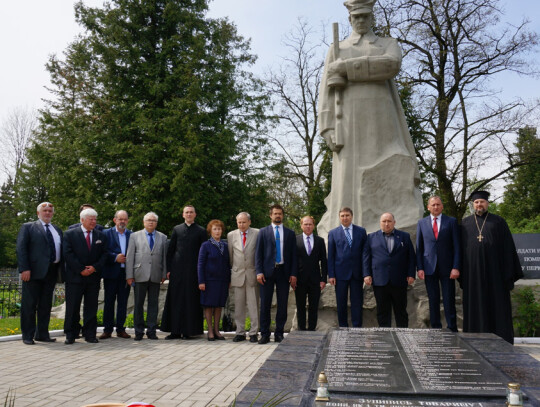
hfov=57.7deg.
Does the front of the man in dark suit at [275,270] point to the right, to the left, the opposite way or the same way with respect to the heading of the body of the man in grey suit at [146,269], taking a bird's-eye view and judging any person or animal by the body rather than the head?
the same way

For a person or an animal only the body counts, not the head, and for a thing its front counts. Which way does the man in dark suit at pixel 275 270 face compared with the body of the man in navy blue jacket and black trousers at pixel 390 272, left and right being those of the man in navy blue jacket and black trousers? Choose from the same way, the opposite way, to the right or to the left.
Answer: the same way

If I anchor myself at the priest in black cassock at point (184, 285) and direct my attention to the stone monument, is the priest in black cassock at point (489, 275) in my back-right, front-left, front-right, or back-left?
front-right

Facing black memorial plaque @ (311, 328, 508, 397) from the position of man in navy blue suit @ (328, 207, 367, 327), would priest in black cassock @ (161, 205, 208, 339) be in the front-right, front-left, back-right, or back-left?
back-right

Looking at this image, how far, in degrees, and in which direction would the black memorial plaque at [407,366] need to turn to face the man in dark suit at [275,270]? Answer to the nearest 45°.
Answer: approximately 135° to its right

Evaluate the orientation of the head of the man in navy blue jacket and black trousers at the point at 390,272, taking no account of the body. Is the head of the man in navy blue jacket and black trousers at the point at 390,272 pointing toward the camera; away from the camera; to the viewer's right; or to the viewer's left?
toward the camera

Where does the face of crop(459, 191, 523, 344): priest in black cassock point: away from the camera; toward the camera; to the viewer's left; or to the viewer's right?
toward the camera

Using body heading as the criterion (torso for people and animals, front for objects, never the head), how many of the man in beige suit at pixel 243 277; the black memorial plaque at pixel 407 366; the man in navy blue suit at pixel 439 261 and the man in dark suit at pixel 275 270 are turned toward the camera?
4

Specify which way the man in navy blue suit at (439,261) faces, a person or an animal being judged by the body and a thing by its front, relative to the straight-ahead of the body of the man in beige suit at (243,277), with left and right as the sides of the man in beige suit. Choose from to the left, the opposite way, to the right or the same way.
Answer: the same way

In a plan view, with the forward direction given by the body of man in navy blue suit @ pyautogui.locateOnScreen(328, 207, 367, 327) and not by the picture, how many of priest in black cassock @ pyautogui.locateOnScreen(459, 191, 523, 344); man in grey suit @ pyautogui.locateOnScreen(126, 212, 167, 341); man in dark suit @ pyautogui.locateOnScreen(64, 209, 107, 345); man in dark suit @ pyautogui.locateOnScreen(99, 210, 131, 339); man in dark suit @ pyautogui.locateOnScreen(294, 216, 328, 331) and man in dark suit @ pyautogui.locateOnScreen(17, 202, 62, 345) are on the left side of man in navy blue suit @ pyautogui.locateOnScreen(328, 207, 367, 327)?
1

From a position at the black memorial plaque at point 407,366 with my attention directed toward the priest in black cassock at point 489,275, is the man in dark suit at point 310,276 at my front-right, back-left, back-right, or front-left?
front-left

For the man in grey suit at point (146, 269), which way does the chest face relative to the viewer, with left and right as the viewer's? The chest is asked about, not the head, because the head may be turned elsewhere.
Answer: facing the viewer

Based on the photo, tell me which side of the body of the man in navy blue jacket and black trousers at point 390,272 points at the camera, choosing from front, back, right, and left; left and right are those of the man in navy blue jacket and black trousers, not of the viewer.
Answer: front

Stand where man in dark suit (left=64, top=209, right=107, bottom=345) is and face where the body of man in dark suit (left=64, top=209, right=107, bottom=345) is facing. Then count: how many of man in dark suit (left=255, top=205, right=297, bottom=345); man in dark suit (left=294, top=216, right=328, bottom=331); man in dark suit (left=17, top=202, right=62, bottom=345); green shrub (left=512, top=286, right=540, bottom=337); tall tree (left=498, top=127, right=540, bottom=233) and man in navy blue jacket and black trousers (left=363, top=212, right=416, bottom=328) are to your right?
1

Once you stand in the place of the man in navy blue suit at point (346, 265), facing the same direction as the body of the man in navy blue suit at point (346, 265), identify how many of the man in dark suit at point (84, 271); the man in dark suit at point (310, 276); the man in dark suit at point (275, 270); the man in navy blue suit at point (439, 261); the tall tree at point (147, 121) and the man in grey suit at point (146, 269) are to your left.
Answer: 1

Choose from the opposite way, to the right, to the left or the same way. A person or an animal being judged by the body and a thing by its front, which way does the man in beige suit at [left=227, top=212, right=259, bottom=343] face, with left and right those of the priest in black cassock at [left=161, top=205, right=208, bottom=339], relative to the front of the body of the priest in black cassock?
the same way

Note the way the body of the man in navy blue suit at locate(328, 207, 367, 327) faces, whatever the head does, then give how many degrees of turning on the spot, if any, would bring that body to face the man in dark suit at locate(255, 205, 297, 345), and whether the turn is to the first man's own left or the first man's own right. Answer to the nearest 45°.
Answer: approximately 90° to the first man's own right

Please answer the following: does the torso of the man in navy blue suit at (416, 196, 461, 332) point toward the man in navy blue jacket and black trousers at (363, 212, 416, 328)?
no

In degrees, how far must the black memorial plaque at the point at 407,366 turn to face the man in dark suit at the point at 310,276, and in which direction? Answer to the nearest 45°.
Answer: approximately 180°
